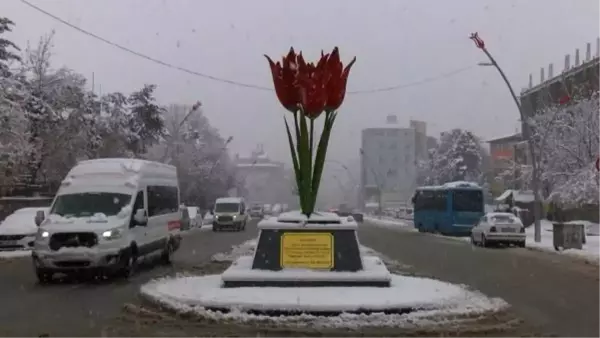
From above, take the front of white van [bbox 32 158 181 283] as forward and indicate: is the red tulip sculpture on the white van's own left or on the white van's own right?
on the white van's own left

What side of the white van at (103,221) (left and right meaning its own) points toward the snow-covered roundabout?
left

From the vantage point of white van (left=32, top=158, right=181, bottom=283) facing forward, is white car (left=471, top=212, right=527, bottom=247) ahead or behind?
behind

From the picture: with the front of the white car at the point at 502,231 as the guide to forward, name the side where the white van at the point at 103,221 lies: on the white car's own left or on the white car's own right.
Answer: on the white car's own left

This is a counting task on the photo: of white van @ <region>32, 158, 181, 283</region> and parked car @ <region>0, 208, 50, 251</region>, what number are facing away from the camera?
0

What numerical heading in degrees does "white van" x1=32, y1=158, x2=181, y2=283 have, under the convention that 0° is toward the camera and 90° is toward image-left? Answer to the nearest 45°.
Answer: approximately 45°

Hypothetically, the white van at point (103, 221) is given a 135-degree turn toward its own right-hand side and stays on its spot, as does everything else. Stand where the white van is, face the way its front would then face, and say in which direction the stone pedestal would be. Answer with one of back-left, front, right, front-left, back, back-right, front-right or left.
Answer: back-right

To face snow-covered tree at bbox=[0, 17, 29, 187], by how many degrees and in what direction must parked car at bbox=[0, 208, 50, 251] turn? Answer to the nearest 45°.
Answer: approximately 135° to its right
